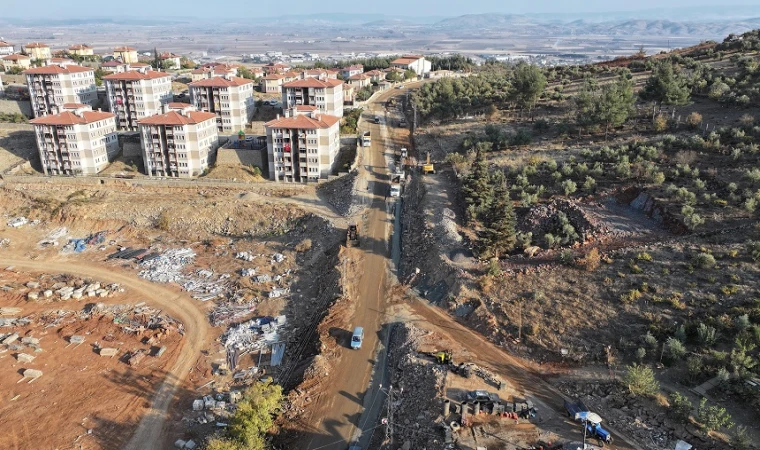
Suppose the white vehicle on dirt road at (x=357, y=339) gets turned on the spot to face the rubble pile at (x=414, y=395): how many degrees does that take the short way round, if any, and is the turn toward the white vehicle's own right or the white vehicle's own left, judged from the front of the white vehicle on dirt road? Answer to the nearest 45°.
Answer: approximately 45° to the white vehicle's own left

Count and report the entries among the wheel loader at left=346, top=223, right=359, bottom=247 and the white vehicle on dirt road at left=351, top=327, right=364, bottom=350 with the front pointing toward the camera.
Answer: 2

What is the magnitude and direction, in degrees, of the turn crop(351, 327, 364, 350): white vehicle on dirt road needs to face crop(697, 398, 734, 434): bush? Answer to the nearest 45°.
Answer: approximately 45° to its left

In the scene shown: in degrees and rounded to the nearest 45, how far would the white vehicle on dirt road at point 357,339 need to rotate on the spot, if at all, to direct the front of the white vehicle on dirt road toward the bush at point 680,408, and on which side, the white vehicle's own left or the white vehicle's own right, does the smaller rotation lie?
approximately 45° to the white vehicle's own left

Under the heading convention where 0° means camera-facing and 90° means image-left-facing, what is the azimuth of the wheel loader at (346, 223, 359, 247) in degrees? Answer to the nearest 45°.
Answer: approximately 0°

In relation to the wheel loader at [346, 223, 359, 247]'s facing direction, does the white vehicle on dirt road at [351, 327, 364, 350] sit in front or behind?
in front

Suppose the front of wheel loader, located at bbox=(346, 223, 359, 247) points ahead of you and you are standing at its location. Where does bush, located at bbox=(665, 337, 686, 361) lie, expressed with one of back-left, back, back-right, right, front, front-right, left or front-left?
front-left

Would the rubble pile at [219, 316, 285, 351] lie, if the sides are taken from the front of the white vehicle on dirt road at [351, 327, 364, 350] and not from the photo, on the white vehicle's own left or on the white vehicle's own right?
on the white vehicle's own right
